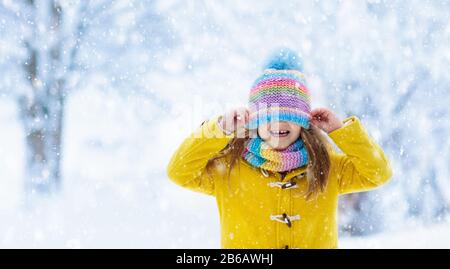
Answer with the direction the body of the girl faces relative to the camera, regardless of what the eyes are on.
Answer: toward the camera

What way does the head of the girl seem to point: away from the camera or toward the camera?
toward the camera
